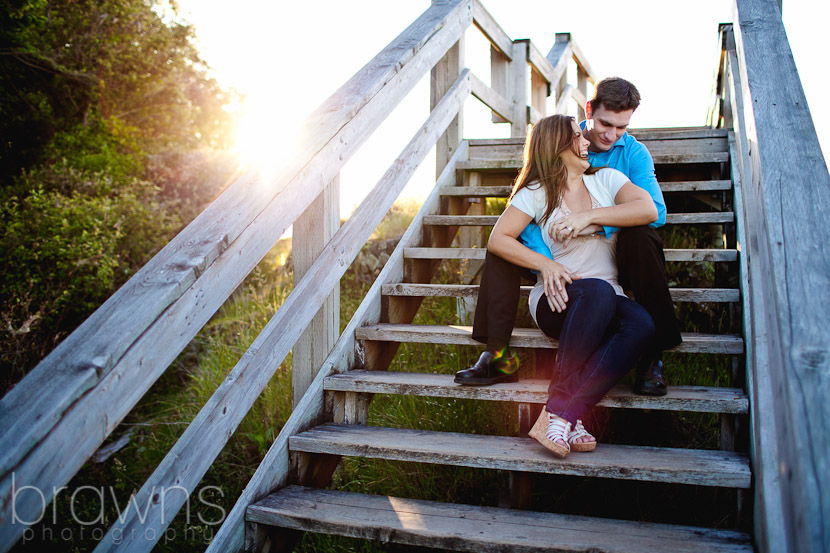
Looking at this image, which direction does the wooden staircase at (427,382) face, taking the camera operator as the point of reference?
facing the viewer

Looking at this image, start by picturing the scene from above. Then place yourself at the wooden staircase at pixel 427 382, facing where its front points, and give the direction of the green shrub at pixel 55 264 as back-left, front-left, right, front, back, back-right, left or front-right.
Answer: back-right

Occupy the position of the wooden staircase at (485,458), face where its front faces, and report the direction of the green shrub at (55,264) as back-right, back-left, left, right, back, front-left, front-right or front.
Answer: back-right

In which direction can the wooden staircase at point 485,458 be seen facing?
toward the camera
